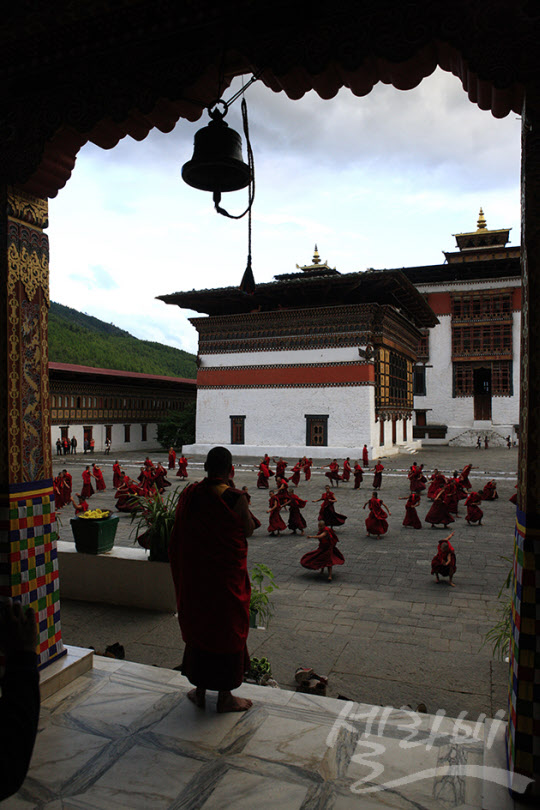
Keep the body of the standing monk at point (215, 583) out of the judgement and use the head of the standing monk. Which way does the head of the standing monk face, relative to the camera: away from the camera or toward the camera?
away from the camera

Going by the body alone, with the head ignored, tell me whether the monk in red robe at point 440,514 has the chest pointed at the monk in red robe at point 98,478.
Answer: no

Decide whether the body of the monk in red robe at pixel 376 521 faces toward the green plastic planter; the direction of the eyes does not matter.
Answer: no
